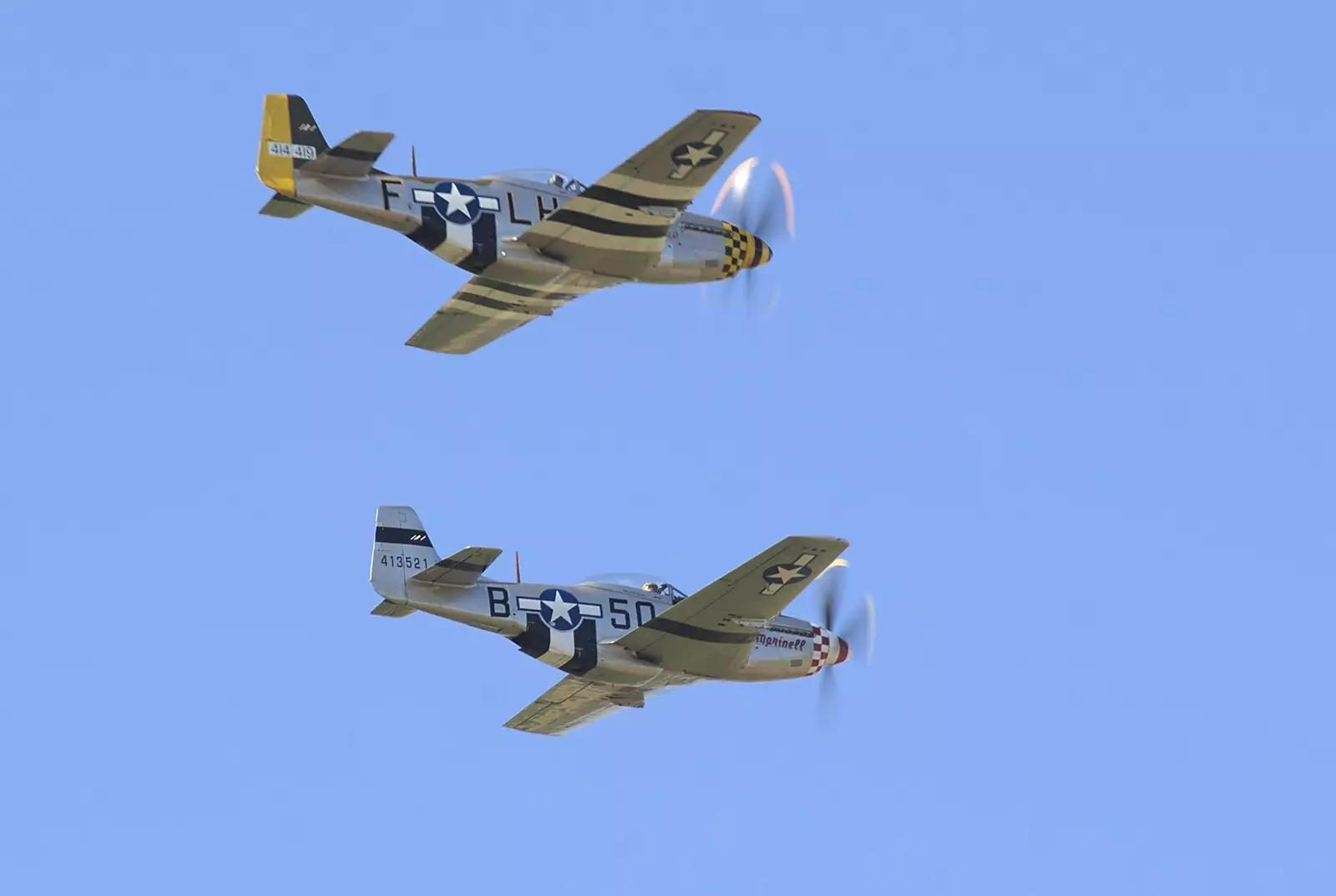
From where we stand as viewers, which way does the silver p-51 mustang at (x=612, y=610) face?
facing away from the viewer and to the right of the viewer

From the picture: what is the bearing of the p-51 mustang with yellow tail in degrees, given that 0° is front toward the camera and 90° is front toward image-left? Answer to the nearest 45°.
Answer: approximately 225°

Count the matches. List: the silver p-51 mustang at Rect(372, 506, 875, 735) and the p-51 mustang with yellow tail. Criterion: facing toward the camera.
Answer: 0
